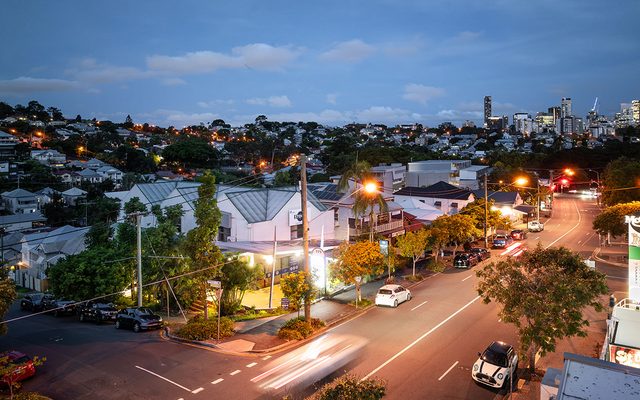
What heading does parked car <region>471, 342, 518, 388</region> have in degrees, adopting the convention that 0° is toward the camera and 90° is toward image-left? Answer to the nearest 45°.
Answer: approximately 45°

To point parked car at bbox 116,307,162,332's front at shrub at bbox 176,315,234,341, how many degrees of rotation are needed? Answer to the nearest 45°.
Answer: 0° — it already faces it

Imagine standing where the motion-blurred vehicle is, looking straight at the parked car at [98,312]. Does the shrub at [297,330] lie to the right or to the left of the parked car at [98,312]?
right

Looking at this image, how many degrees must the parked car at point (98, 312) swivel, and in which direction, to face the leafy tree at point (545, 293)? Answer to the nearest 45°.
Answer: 0° — it already faces it

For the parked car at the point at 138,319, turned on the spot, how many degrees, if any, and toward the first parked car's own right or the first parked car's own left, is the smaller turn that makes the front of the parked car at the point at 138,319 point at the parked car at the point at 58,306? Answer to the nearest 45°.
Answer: approximately 180°

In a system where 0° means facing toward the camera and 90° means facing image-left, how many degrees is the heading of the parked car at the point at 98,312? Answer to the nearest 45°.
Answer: approximately 315°

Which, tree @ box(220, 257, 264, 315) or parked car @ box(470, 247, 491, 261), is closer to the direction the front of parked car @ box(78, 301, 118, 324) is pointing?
the tree
